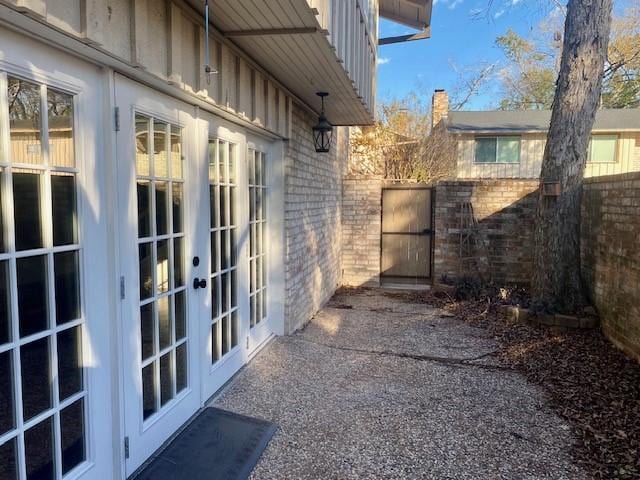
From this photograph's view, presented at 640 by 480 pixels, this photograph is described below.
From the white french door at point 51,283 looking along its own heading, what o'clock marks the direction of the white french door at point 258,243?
the white french door at point 258,243 is roughly at 9 o'clock from the white french door at point 51,283.

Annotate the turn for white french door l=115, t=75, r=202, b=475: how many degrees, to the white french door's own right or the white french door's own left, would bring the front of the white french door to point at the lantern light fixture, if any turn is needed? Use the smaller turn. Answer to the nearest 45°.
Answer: approximately 90° to the white french door's own left

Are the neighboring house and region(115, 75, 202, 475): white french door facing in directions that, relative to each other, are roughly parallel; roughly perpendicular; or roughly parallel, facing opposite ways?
roughly perpendicular

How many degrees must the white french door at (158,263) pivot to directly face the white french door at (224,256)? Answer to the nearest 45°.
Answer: approximately 90° to its left

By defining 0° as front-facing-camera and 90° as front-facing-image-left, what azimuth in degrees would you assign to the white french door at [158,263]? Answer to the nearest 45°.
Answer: approximately 315°

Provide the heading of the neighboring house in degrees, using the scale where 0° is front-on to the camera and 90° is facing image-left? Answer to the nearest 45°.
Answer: approximately 0°

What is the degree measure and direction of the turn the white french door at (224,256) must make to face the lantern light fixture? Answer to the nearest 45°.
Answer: approximately 90° to its left

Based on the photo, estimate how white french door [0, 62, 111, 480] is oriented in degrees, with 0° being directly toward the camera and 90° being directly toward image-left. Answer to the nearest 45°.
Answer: approximately 315°

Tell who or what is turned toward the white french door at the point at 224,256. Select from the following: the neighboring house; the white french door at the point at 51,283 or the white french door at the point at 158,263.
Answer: the neighboring house

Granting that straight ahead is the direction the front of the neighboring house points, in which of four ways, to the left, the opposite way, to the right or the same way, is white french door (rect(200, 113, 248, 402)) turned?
to the left

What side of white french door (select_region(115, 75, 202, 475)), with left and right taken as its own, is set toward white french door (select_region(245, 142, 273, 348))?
left

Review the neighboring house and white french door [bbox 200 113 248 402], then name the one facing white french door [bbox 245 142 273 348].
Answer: the neighboring house

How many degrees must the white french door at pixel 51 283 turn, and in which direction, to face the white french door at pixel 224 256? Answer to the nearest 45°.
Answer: approximately 90° to its left

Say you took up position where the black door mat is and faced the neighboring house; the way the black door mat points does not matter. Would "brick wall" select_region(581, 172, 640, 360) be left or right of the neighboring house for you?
right

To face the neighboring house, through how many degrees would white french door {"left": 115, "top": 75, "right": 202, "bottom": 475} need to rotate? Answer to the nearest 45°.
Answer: approximately 90° to its left
